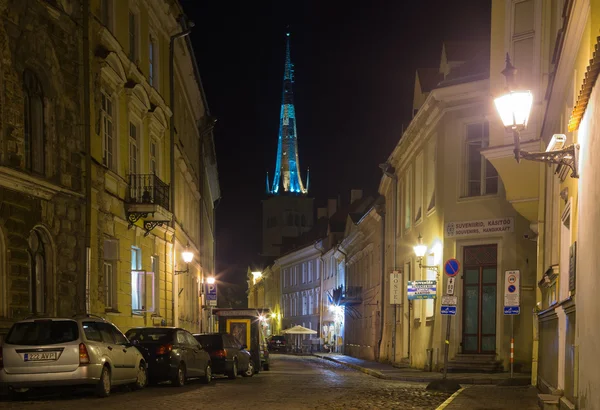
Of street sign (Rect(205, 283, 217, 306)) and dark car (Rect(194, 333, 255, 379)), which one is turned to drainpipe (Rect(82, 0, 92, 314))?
the street sign

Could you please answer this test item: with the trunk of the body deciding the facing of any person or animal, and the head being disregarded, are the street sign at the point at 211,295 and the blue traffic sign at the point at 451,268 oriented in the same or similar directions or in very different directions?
same or similar directions

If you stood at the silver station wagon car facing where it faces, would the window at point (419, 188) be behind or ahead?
ahead

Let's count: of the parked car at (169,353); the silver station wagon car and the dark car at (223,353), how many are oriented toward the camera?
0

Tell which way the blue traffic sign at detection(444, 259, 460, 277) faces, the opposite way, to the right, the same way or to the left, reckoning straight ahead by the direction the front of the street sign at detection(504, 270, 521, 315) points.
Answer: the same way

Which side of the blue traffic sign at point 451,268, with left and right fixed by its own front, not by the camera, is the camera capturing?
front

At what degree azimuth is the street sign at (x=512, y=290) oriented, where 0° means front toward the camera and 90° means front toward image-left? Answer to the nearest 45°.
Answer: approximately 0°

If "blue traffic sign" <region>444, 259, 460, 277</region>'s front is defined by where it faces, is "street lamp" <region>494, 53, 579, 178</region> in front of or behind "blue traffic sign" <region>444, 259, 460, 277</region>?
in front
